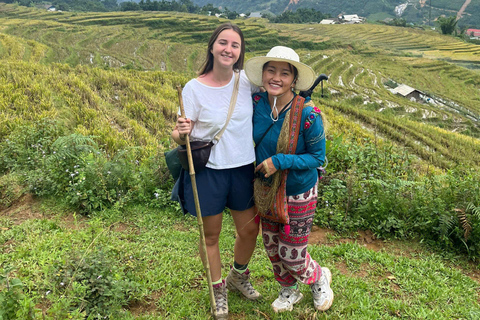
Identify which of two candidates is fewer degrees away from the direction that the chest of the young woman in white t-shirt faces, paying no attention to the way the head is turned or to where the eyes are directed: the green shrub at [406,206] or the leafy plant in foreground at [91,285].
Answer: the leafy plant in foreground

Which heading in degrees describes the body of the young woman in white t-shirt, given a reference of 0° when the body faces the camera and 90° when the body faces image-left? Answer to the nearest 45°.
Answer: approximately 0°

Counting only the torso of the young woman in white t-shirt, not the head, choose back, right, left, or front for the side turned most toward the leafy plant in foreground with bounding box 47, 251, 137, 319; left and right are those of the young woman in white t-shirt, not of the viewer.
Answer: right

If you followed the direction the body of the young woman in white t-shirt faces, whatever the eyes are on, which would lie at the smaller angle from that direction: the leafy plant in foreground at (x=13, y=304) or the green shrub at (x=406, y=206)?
the leafy plant in foreground

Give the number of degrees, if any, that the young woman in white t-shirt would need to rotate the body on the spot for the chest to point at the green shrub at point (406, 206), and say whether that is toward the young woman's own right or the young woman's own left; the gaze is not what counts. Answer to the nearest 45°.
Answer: approximately 135° to the young woman's own left
